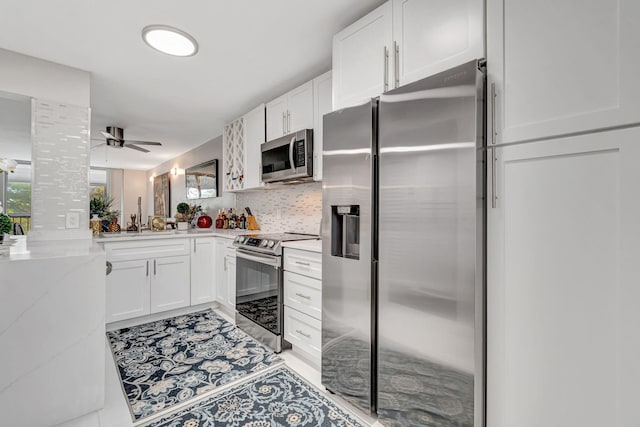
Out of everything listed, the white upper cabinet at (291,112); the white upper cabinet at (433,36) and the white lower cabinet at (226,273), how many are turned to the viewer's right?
0

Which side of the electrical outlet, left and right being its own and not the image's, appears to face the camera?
front

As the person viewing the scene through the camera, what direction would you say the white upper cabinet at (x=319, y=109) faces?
facing the viewer and to the left of the viewer

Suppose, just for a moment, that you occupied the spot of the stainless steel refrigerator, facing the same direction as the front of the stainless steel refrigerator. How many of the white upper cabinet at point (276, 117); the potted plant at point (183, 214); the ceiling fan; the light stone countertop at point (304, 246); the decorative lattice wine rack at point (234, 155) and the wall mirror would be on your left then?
0

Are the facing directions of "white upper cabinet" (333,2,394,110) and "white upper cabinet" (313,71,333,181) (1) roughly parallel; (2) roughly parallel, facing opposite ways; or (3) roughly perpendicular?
roughly parallel

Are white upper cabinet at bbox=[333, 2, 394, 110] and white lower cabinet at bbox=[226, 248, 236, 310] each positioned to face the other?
no

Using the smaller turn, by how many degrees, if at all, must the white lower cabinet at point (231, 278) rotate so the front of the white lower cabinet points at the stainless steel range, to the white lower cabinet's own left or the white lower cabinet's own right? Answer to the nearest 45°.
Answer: approximately 45° to the white lower cabinet's own left

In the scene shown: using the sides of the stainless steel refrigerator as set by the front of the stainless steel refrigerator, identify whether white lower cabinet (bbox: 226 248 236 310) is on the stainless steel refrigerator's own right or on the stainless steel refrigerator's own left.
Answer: on the stainless steel refrigerator's own right

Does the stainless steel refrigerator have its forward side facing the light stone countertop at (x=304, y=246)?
no

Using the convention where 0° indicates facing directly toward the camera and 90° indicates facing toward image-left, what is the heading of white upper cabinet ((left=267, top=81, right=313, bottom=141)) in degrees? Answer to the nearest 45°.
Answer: approximately 45°

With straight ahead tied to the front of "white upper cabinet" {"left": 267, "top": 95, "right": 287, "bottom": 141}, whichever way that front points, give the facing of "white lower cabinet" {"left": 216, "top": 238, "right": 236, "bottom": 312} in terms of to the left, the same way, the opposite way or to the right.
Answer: the same way

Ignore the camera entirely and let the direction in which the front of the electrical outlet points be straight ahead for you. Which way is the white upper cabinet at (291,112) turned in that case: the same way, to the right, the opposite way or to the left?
to the right

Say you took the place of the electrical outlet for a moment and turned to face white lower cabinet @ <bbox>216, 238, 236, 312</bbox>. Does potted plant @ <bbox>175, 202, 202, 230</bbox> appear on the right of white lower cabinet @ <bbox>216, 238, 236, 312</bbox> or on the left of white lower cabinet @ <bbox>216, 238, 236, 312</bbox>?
left

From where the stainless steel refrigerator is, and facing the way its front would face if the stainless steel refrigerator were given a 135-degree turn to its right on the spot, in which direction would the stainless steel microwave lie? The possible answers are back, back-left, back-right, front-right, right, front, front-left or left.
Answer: front-left

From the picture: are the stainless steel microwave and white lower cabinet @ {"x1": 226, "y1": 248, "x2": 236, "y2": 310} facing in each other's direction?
no

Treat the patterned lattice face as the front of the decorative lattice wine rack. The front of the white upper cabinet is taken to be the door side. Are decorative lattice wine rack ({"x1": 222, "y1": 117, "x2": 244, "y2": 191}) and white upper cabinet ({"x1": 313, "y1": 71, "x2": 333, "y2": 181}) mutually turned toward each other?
no

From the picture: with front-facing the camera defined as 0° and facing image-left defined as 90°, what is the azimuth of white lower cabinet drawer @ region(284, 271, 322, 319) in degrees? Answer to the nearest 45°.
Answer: approximately 45°

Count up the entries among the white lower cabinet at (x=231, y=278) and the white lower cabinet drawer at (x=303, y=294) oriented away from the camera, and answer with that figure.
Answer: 0
